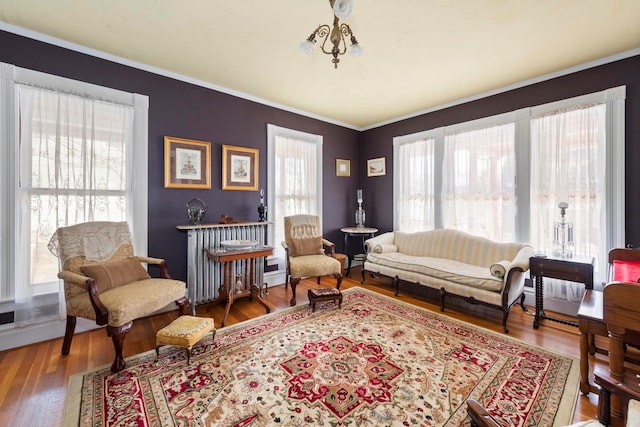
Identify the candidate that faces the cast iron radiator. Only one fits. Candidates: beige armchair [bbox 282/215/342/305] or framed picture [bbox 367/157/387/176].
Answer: the framed picture

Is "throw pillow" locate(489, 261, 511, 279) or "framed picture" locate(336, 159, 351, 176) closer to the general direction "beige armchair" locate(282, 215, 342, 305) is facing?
the throw pillow

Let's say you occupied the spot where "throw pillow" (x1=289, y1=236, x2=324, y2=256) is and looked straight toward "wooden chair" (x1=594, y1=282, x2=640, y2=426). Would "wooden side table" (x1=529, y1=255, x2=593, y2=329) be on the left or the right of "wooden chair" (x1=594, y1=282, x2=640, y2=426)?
left

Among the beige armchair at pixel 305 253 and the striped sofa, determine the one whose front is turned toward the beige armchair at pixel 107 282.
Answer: the striped sofa

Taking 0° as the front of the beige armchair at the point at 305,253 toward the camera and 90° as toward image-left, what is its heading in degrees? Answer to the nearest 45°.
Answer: approximately 315°
